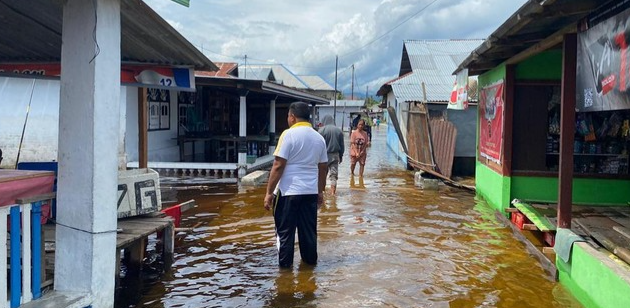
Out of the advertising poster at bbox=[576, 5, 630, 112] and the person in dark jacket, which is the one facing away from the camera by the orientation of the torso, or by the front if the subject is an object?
the person in dark jacket

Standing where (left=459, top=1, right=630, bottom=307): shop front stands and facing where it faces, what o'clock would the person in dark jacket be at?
The person in dark jacket is roughly at 2 o'clock from the shop front.

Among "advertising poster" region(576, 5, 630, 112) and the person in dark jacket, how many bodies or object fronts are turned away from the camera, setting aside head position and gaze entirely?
1

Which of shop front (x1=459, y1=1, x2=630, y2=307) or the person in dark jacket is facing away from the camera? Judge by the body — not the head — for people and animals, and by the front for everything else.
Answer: the person in dark jacket

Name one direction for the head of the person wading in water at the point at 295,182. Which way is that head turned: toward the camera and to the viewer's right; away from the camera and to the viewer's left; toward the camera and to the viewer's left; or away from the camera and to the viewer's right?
away from the camera and to the viewer's left

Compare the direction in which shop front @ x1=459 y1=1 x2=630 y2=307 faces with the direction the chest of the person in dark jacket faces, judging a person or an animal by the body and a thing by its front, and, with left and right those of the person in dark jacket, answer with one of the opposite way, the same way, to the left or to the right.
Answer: to the left

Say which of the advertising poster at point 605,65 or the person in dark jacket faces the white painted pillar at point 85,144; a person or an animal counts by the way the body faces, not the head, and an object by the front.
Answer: the advertising poster

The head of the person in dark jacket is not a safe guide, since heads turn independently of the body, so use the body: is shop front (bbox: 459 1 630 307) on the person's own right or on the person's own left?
on the person's own right

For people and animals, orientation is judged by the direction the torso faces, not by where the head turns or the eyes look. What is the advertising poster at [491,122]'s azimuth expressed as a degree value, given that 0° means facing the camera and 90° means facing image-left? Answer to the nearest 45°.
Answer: approximately 45°

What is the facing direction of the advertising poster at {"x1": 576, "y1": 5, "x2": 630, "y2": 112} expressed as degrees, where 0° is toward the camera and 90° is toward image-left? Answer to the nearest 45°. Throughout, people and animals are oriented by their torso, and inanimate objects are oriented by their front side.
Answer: approximately 45°

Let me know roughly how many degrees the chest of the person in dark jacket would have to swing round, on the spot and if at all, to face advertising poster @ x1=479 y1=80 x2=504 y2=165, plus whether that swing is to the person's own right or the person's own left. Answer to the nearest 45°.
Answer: approximately 90° to the person's own right

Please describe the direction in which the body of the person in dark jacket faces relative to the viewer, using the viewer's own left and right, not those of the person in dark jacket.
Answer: facing away from the viewer
